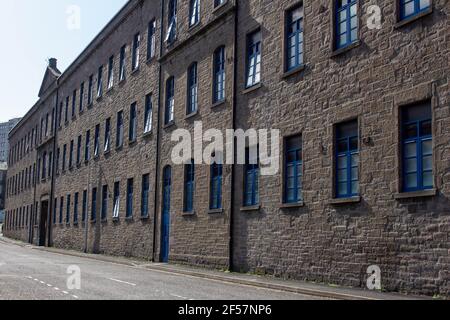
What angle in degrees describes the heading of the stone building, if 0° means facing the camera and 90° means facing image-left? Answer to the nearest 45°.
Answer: approximately 45°
